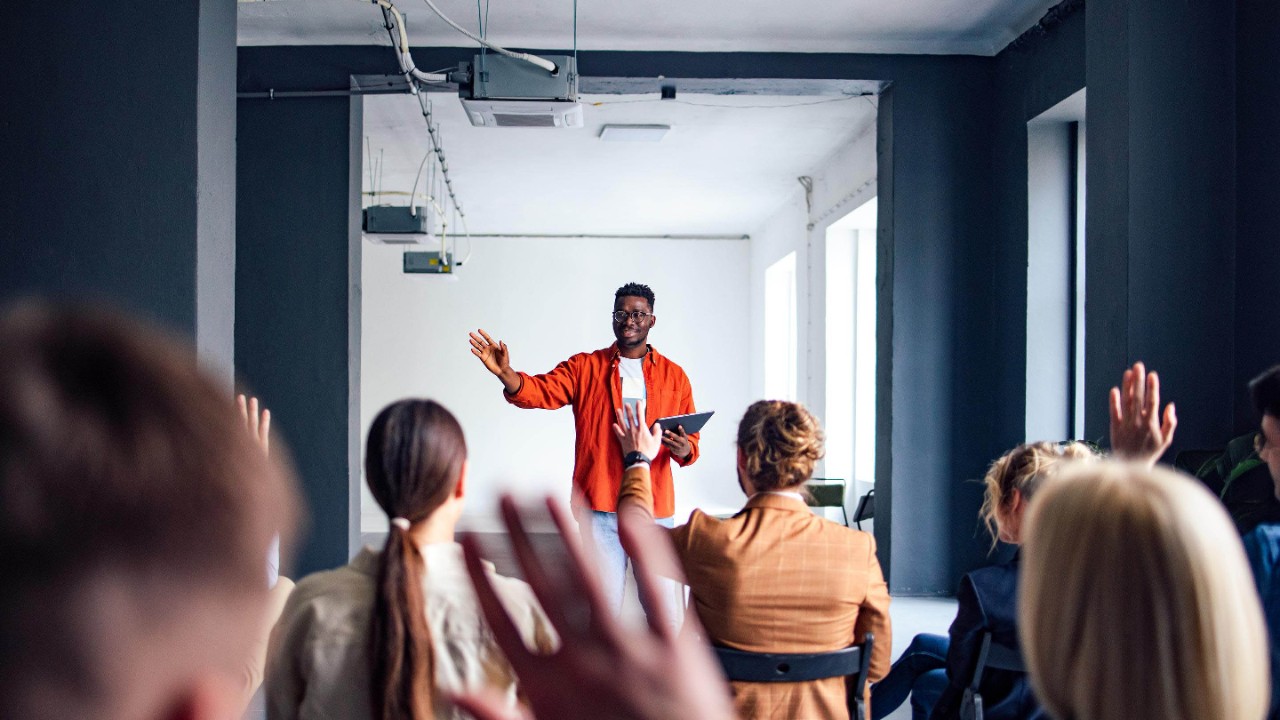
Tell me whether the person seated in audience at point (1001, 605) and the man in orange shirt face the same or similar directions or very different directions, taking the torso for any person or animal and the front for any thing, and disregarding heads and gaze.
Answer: very different directions

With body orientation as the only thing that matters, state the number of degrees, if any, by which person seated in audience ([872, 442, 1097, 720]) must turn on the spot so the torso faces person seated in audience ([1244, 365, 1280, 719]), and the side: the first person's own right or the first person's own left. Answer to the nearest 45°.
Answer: approximately 180°

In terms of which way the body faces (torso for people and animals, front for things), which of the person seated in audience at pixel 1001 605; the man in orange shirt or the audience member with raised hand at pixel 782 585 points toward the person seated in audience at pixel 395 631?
the man in orange shirt

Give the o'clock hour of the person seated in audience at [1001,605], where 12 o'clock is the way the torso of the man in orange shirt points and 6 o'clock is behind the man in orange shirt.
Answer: The person seated in audience is roughly at 11 o'clock from the man in orange shirt.

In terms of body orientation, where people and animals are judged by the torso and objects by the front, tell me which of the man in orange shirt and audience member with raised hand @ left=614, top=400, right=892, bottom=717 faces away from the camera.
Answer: the audience member with raised hand

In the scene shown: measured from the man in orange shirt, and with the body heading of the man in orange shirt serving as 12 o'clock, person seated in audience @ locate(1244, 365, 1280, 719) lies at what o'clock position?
The person seated in audience is roughly at 11 o'clock from the man in orange shirt.

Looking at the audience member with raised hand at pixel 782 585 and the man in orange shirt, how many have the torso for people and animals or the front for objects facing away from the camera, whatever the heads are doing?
1

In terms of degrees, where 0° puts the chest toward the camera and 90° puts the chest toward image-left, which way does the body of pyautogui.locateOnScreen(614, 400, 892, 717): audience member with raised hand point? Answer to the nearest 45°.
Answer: approximately 180°

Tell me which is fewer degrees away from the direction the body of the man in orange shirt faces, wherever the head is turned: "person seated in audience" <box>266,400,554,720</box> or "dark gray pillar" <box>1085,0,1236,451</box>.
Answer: the person seated in audience

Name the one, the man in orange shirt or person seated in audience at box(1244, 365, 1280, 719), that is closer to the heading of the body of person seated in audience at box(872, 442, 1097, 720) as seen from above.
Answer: the man in orange shirt

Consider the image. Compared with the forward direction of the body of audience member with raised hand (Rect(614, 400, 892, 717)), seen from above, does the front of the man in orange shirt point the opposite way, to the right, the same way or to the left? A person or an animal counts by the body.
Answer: the opposite way

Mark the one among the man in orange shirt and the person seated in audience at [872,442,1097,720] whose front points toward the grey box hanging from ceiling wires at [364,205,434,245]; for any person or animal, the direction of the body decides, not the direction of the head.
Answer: the person seated in audience

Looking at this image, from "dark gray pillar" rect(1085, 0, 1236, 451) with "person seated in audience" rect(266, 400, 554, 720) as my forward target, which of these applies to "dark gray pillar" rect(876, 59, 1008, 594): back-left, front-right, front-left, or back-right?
back-right

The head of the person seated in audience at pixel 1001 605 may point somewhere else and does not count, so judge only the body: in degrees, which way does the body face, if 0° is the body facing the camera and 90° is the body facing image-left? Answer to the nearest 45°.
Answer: approximately 135°
